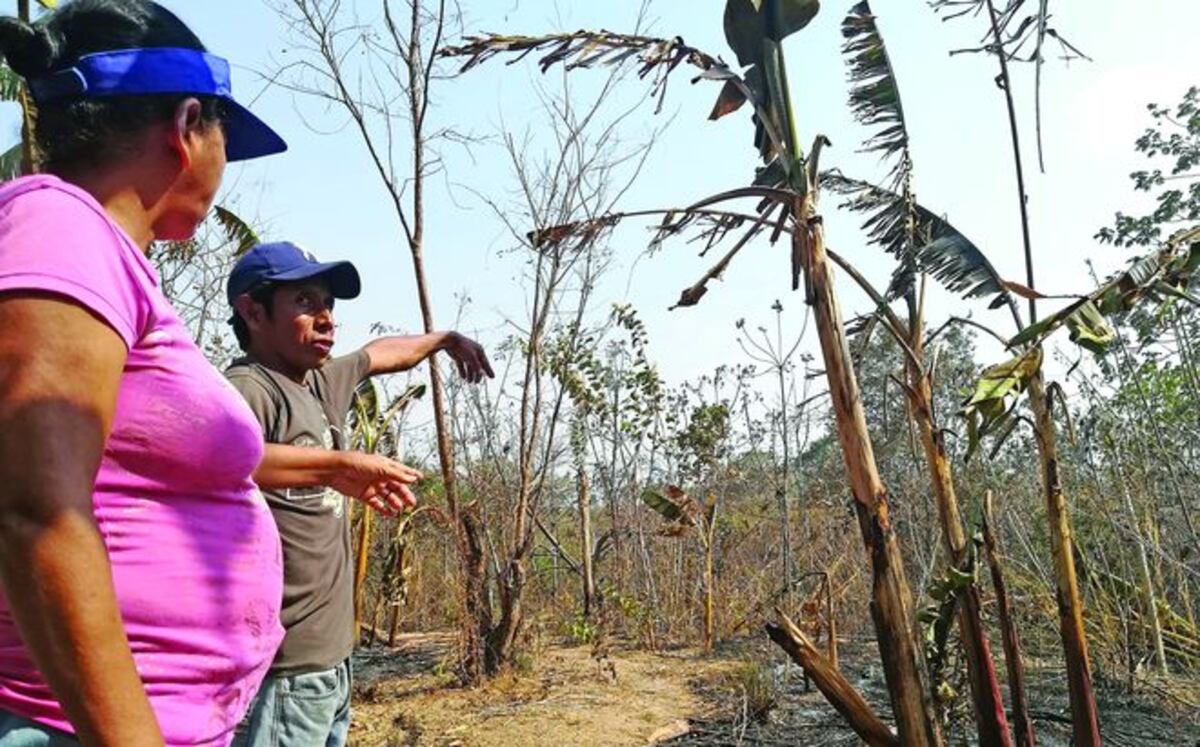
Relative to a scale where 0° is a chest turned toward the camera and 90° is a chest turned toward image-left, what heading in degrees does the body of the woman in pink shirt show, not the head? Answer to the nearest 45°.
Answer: approximately 270°

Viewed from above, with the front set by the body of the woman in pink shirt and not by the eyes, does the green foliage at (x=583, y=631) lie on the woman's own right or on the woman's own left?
on the woman's own left

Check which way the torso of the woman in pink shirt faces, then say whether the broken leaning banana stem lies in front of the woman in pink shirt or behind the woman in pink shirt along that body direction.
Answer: in front

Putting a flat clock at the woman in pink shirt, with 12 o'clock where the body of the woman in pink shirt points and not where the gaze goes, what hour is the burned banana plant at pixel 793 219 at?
The burned banana plant is roughly at 11 o'clock from the woman in pink shirt.
